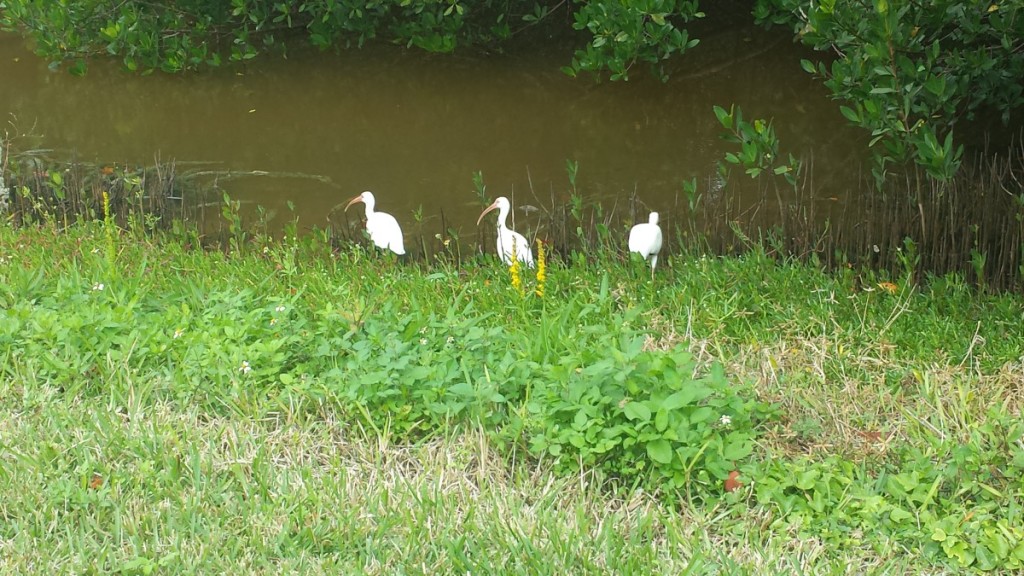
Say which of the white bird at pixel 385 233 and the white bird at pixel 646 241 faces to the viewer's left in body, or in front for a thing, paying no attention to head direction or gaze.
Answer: the white bird at pixel 385 233

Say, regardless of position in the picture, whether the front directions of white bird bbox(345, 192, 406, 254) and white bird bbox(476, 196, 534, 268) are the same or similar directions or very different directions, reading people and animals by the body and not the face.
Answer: same or similar directions

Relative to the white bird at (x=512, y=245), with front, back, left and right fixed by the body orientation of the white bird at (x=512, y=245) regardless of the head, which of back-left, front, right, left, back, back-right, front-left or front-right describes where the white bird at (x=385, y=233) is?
front-right

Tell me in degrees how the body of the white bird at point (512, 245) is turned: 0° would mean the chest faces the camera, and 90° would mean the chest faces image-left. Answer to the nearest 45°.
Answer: approximately 90°

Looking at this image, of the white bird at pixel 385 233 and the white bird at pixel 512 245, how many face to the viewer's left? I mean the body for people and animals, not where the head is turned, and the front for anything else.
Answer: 2

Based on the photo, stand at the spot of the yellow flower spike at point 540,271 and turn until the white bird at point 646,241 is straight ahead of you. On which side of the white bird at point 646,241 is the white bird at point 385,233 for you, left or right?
left

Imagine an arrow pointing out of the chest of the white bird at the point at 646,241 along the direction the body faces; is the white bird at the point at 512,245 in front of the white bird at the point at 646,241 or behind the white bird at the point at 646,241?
behind

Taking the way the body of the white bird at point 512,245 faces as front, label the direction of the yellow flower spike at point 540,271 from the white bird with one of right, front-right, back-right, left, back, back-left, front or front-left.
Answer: left

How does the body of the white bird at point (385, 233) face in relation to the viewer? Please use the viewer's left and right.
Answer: facing to the left of the viewer

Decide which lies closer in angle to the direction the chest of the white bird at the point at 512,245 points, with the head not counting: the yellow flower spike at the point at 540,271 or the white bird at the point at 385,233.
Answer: the white bird

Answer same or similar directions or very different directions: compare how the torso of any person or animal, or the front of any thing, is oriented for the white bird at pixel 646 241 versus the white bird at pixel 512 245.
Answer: very different directions
